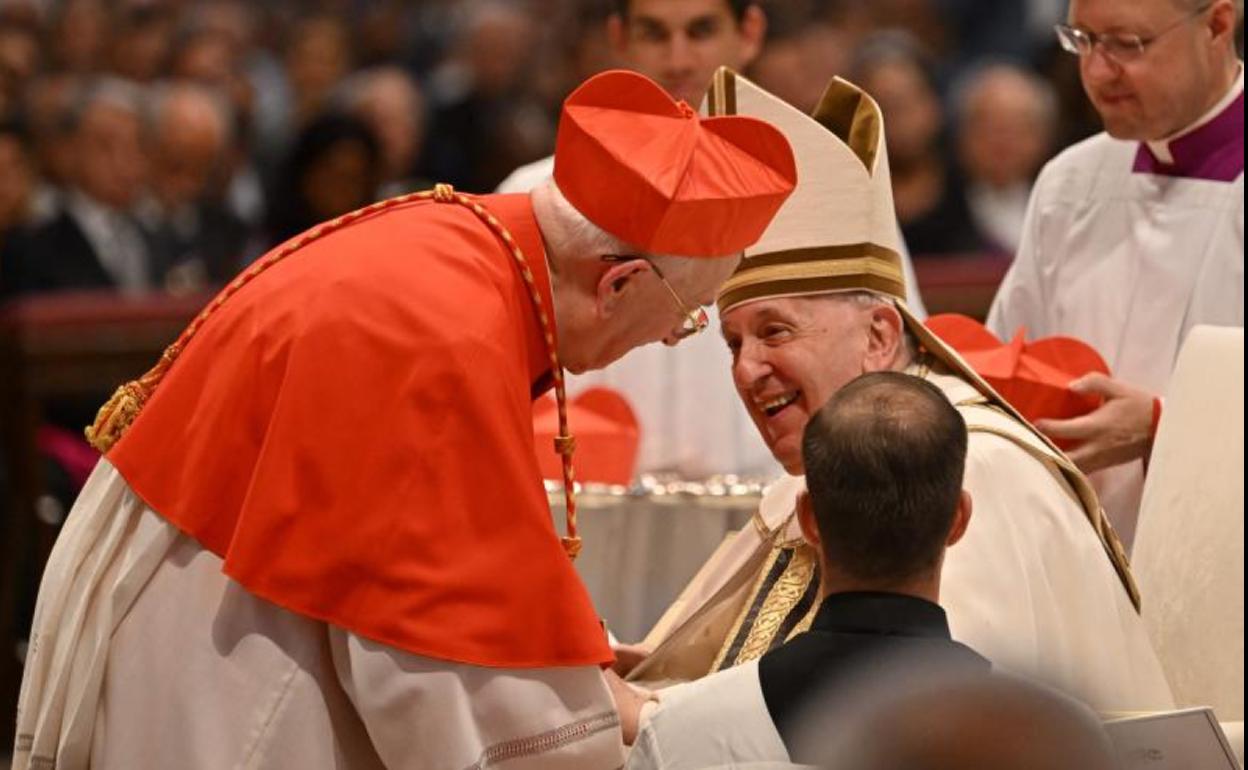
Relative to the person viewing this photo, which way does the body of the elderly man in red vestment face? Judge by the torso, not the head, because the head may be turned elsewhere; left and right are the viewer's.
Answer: facing to the right of the viewer

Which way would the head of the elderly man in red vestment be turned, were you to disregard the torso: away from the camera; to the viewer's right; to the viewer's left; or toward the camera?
to the viewer's right

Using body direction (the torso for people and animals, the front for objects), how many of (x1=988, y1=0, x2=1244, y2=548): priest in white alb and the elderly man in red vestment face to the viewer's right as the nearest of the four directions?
1

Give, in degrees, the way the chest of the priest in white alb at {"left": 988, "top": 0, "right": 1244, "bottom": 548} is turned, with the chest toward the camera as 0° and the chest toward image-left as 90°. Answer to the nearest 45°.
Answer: approximately 45°

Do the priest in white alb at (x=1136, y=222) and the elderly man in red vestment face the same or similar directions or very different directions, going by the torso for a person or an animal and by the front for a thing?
very different directions

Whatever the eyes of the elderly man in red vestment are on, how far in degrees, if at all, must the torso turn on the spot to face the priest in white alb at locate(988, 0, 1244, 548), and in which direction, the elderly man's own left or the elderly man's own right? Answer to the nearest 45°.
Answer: approximately 45° to the elderly man's own left
